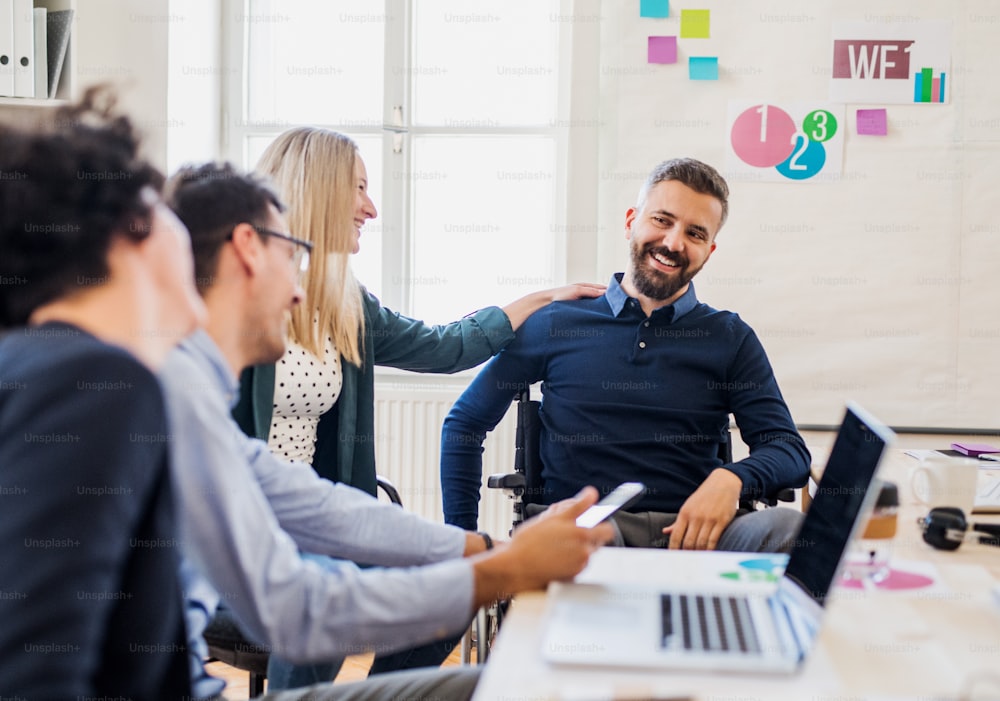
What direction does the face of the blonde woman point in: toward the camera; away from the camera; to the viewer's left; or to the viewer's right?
to the viewer's right

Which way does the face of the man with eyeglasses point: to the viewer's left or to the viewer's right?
to the viewer's right

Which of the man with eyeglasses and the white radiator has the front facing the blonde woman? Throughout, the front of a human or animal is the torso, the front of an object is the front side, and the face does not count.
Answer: the white radiator

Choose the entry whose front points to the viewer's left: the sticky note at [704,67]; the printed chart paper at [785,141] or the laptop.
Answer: the laptop

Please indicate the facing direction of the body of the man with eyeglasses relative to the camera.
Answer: to the viewer's right
